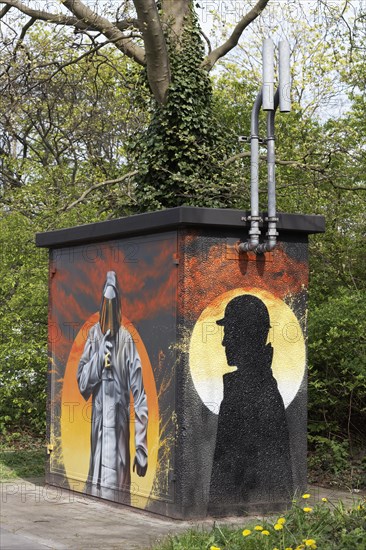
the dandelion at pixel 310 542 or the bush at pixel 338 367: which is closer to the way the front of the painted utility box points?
the dandelion

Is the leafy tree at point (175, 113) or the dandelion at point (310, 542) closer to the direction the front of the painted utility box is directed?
the dandelion

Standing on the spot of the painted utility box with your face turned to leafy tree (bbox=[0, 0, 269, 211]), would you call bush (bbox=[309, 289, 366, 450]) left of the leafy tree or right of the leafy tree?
right
